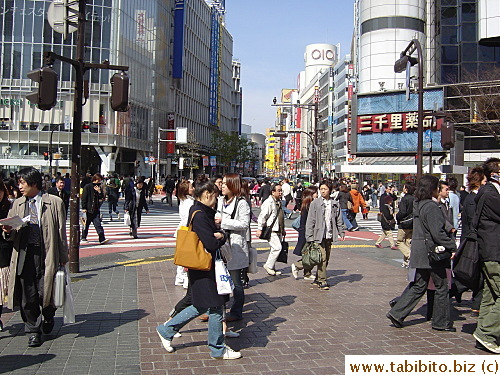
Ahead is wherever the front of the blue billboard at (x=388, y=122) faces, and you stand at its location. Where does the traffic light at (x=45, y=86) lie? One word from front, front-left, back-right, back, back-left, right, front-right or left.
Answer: front

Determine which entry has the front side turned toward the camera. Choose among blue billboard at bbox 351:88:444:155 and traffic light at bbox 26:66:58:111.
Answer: the blue billboard

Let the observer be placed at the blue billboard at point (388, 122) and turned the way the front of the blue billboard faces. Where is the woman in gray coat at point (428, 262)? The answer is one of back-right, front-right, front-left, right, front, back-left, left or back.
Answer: front

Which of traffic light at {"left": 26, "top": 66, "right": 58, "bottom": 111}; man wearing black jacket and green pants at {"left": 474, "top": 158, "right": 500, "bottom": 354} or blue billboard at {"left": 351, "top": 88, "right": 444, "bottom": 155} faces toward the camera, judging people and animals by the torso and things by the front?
the blue billboard

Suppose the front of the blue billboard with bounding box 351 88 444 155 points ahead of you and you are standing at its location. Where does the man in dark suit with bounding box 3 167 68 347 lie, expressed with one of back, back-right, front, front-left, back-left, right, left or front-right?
front

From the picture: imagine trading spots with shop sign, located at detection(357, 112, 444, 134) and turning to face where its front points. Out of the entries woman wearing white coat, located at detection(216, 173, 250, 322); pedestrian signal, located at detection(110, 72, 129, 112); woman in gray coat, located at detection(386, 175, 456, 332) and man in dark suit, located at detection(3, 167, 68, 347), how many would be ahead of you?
4

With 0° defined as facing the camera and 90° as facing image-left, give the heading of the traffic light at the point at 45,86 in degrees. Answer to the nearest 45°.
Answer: approximately 90°

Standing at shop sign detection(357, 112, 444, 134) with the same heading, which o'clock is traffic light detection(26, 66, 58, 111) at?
The traffic light is roughly at 12 o'clock from the shop sign.

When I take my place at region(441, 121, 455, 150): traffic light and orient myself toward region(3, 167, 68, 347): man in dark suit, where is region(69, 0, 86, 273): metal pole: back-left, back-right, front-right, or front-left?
front-right

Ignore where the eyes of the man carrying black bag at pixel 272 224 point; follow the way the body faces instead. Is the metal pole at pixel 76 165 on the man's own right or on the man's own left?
on the man's own right

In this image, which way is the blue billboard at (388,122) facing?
toward the camera

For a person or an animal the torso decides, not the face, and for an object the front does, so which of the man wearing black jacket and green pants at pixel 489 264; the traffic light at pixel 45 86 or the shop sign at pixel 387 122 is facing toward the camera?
the shop sign

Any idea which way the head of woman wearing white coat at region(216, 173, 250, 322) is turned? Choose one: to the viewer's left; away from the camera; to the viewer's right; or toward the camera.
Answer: to the viewer's left
